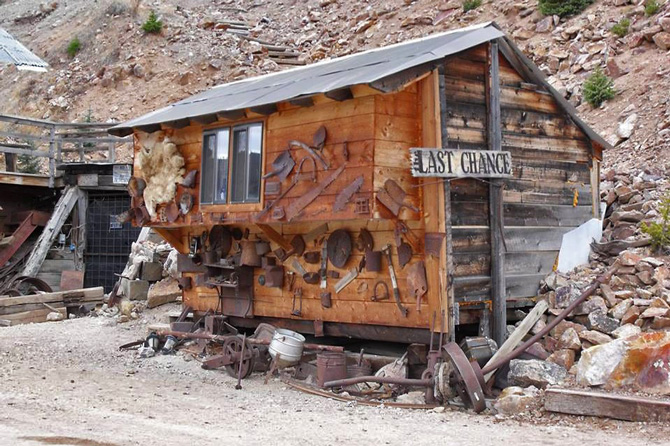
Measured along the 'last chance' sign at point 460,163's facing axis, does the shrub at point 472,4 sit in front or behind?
behind

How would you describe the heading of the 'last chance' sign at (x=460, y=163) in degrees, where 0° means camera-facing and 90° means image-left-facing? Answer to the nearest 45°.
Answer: approximately 0°

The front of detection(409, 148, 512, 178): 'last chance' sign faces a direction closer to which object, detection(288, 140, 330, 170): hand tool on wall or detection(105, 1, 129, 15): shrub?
the hand tool on wall

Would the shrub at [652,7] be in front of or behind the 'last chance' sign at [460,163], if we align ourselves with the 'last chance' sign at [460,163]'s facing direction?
behind

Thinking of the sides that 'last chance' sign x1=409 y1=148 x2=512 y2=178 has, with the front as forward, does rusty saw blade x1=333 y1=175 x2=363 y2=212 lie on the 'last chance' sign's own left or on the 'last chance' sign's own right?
on the 'last chance' sign's own right
